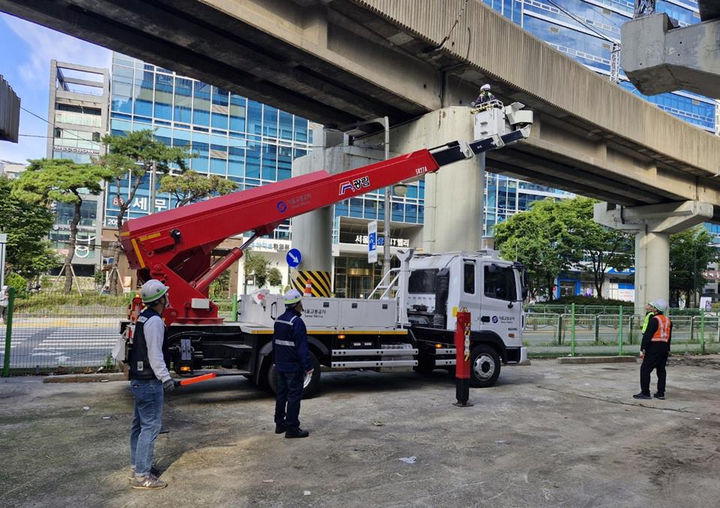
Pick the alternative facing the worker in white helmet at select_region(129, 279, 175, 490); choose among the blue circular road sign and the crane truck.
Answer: the blue circular road sign

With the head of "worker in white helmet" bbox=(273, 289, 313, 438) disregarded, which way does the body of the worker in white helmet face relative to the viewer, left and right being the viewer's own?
facing away from the viewer and to the right of the viewer

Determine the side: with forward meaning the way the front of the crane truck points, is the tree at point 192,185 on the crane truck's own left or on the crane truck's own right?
on the crane truck's own left

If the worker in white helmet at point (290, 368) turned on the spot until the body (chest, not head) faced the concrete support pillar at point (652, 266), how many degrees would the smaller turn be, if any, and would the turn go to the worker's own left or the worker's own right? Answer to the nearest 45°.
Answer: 0° — they already face it

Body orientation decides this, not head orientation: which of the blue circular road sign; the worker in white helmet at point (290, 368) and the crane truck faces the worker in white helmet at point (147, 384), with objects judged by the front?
the blue circular road sign

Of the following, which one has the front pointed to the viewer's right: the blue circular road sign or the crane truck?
the crane truck

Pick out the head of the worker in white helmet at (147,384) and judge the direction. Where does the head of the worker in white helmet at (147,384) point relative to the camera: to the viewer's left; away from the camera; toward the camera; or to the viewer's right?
to the viewer's right

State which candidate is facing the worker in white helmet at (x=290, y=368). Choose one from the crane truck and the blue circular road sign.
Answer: the blue circular road sign

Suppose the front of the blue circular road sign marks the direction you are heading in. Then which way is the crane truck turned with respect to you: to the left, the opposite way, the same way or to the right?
to the left

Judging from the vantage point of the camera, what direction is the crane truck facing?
facing to the right of the viewer

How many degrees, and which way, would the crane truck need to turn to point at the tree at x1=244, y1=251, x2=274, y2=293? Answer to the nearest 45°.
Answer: approximately 90° to its left

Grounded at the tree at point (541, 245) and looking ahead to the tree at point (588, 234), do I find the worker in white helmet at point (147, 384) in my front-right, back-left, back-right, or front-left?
back-right

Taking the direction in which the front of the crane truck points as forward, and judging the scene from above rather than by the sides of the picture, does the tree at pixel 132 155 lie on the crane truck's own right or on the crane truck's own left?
on the crane truck's own left
